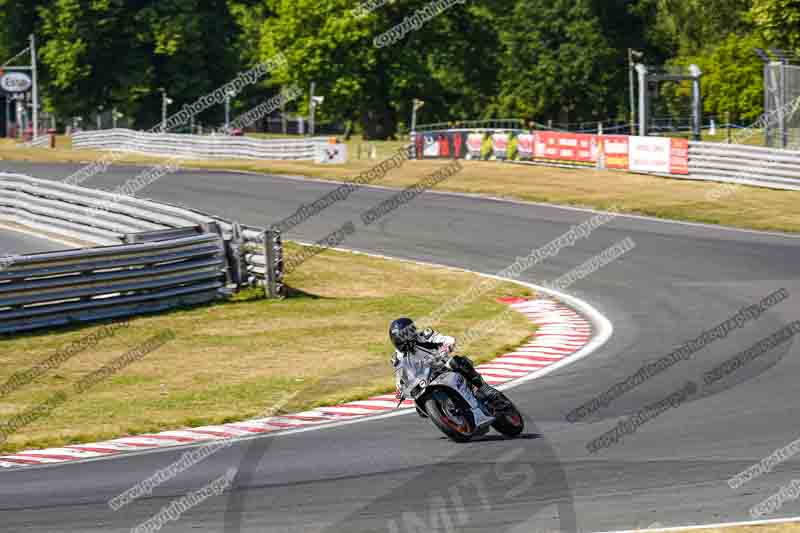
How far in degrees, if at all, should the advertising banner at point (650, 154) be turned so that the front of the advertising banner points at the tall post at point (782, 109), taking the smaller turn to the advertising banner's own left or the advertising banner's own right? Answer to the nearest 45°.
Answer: approximately 45° to the advertising banner's own left

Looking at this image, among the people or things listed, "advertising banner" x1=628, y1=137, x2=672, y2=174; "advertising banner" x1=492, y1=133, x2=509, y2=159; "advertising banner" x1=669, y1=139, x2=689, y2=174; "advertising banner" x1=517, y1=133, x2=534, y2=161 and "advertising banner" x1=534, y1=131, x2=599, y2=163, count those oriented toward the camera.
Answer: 5

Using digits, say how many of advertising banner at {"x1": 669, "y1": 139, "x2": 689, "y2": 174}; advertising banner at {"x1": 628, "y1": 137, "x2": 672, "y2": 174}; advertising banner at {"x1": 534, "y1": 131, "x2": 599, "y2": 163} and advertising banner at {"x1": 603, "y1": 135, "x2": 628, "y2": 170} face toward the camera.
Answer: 4

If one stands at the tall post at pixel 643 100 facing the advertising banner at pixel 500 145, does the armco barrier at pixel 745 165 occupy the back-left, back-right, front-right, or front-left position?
back-left

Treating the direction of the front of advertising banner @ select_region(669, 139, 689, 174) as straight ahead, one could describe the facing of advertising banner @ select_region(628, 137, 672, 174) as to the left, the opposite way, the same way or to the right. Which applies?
the same way

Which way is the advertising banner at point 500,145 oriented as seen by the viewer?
toward the camera

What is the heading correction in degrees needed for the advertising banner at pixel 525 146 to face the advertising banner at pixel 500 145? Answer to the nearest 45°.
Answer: approximately 135° to its right

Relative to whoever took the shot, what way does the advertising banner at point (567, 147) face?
facing the viewer

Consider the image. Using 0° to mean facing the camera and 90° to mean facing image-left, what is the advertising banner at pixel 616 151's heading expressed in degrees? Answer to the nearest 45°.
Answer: approximately 0°

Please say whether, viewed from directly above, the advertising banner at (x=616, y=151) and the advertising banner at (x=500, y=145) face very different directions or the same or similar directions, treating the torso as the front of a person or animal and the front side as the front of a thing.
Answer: same or similar directions

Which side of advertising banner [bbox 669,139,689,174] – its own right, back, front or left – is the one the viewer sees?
front

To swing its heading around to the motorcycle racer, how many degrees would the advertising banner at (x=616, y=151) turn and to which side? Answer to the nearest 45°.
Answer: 0° — it already faces them

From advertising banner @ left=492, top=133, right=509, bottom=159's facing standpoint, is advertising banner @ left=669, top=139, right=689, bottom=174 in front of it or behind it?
in front
